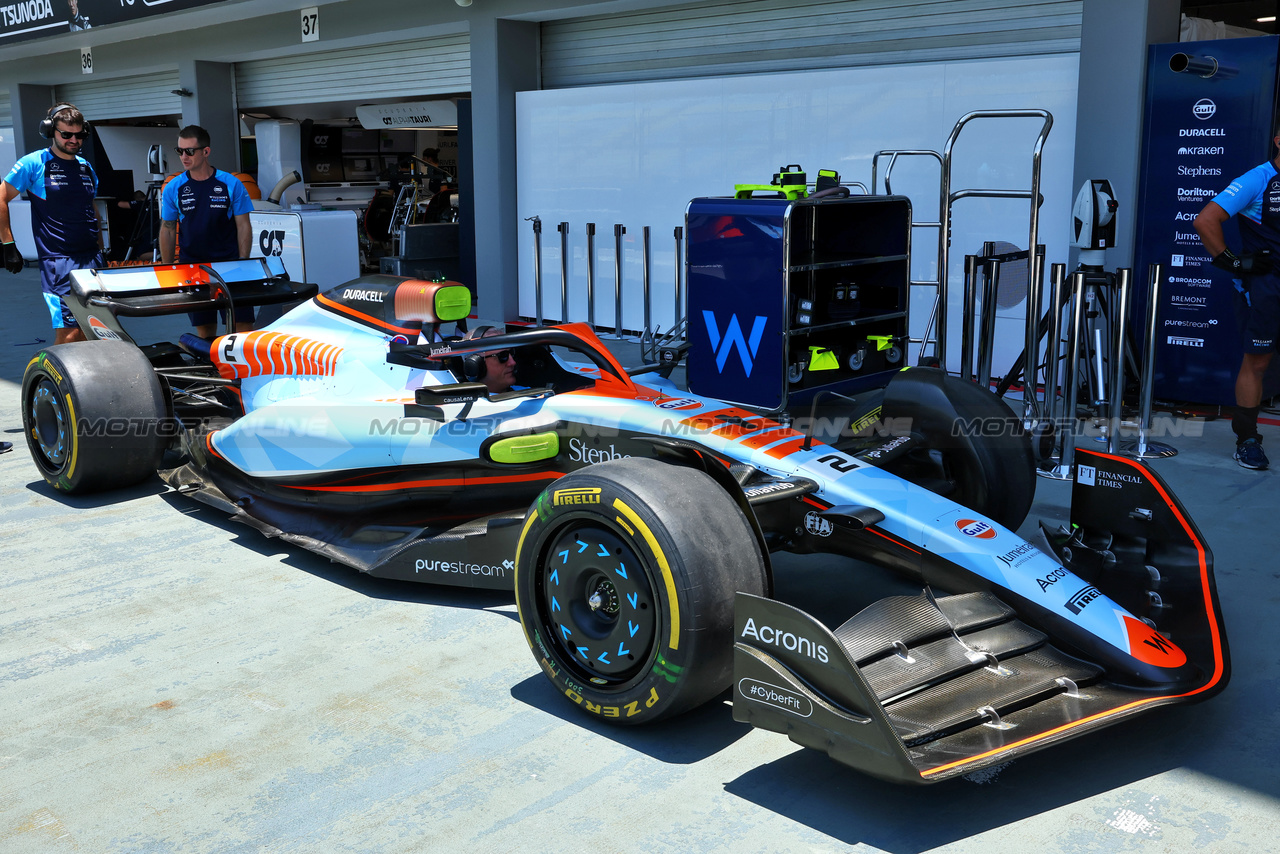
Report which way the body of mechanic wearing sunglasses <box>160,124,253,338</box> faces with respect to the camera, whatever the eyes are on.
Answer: toward the camera

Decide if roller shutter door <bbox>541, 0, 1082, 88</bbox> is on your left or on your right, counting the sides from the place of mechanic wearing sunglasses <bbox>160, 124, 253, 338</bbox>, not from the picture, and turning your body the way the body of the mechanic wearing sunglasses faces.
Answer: on your left

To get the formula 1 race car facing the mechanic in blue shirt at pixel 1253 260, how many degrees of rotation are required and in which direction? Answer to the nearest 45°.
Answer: approximately 90° to its left

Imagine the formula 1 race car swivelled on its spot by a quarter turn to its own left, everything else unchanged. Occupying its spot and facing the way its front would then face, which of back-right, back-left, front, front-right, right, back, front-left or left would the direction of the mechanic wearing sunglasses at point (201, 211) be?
left

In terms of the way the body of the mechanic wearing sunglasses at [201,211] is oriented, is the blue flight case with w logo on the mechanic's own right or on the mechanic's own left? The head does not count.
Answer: on the mechanic's own left

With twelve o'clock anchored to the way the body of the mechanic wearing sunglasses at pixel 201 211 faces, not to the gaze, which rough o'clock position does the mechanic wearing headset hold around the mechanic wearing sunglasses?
The mechanic wearing headset is roughly at 3 o'clock from the mechanic wearing sunglasses.

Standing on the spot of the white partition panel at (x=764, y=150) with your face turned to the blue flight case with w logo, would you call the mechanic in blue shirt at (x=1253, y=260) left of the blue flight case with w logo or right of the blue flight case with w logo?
left

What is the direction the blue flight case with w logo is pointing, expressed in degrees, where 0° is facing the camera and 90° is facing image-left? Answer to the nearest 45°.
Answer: approximately 315°

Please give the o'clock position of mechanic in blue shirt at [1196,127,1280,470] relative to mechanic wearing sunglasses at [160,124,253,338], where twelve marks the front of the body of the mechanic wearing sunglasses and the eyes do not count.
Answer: The mechanic in blue shirt is roughly at 10 o'clock from the mechanic wearing sunglasses.

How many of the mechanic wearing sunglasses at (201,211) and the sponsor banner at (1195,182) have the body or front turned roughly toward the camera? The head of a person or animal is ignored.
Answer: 2

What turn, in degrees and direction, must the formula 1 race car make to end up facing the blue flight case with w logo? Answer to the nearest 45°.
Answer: approximately 135° to its left

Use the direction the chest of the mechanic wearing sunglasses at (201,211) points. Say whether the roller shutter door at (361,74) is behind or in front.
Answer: behind
